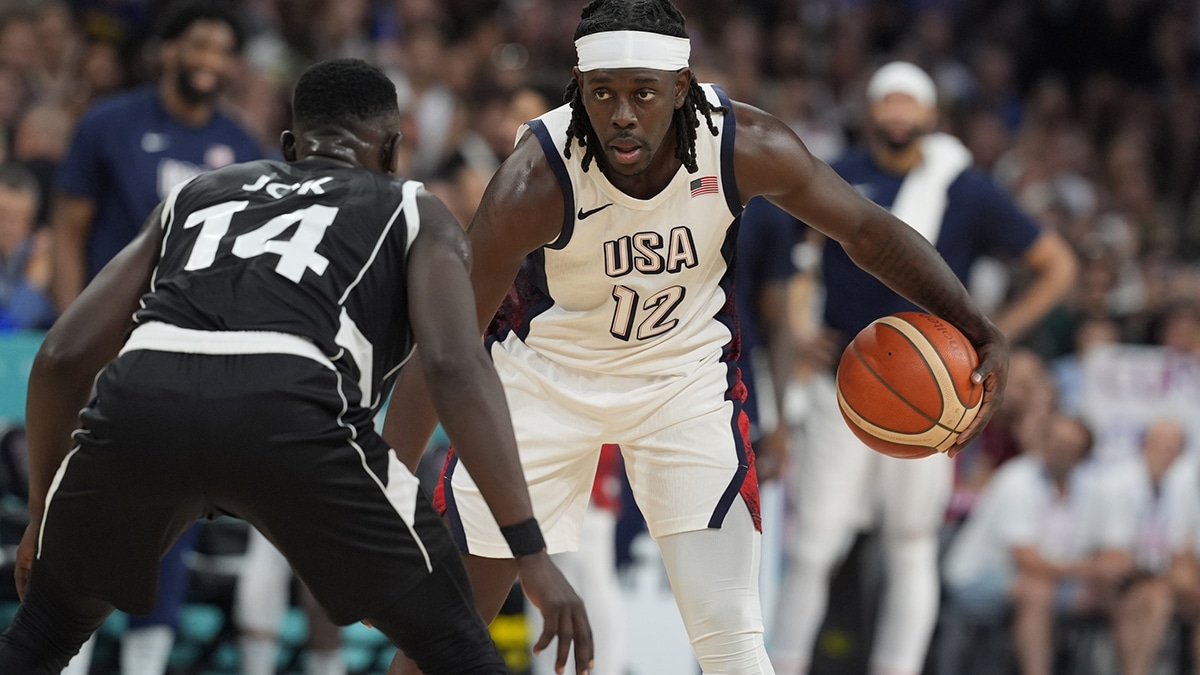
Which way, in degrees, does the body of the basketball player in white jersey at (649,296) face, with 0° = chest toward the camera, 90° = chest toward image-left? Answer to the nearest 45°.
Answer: approximately 0°

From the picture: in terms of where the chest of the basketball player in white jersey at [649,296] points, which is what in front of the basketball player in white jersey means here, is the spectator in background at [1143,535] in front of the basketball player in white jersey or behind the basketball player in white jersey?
behind

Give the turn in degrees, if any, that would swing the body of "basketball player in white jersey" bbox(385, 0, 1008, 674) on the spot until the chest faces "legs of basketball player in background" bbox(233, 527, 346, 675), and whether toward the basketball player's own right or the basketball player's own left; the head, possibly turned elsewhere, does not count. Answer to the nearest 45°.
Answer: approximately 135° to the basketball player's own right

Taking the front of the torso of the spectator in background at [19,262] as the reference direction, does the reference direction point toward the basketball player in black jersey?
yes

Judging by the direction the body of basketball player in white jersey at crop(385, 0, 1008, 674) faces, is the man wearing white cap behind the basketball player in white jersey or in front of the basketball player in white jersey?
behind

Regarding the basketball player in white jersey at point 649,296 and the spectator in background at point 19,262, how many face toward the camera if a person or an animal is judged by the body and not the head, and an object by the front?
2

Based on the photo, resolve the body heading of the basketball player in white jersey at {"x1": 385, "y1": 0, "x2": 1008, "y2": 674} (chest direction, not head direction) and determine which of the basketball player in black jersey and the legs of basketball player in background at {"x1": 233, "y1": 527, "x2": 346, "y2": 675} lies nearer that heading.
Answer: the basketball player in black jersey

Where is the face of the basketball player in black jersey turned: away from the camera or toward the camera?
away from the camera
